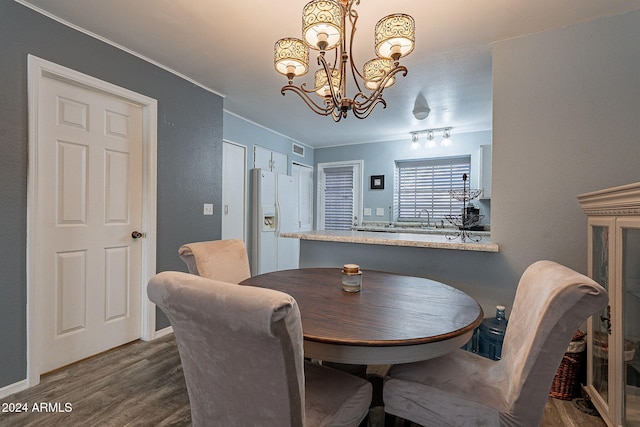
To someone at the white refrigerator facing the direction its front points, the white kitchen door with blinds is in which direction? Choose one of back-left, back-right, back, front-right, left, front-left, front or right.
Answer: left

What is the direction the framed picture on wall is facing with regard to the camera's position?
facing the viewer

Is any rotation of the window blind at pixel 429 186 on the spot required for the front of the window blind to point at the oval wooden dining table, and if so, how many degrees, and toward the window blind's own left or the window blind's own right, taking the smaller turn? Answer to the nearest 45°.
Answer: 0° — it already faces it

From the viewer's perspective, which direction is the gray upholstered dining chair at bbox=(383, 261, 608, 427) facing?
to the viewer's left

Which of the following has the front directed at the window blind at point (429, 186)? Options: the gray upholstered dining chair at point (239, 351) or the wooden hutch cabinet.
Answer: the gray upholstered dining chair

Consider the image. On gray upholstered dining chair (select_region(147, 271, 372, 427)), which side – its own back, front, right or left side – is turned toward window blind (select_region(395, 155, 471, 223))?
front

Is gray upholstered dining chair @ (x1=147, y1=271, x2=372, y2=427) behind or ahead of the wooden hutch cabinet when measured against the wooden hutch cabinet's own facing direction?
ahead

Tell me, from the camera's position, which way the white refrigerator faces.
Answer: facing the viewer and to the right of the viewer

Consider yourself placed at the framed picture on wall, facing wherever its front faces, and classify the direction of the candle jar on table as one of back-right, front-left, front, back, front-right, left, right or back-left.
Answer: front

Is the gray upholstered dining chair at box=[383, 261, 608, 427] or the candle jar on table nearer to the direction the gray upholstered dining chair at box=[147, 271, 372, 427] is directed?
the candle jar on table

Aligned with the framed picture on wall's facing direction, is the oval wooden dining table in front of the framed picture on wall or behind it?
in front
